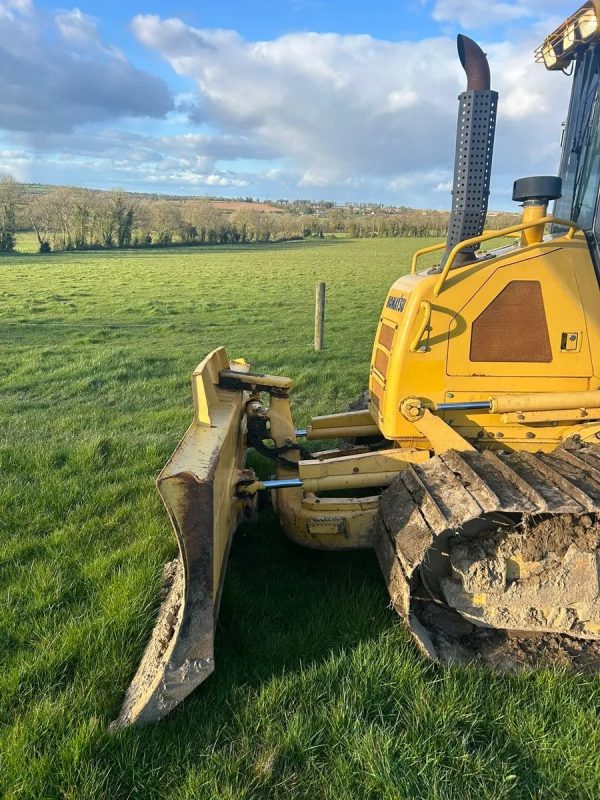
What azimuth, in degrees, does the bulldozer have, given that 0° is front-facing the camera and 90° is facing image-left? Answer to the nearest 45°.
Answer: approximately 90°

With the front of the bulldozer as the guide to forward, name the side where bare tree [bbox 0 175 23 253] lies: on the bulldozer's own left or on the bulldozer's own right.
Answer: on the bulldozer's own right
